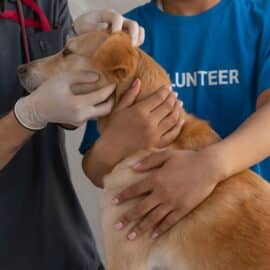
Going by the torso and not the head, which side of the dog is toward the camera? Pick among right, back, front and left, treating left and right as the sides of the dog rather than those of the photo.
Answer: left

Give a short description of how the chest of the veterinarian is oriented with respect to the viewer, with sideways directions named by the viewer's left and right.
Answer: facing the viewer and to the right of the viewer
